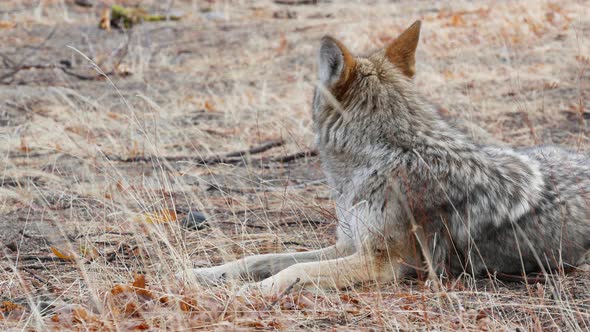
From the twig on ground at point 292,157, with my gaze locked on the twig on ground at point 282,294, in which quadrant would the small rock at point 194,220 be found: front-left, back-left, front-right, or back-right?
front-right

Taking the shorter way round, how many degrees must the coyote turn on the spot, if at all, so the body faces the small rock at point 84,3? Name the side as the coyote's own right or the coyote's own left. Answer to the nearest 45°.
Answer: approximately 45° to the coyote's own right

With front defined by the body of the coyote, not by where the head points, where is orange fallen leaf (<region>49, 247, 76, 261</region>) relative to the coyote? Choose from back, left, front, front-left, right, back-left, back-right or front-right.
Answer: front

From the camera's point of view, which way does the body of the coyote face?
to the viewer's left

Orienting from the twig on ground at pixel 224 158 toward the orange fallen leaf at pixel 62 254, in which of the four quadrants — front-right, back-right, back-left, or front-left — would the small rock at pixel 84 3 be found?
back-right

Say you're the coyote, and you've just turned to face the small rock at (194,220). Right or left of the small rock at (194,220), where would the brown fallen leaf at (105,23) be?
right

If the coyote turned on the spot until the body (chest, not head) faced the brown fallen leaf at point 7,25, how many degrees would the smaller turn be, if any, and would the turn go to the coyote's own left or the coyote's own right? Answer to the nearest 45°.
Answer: approximately 45° to the coyote's own right

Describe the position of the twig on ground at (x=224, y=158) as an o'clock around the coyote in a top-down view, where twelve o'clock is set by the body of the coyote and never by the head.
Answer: The twig on ground is roughly at 2 o'clock from the coyote.

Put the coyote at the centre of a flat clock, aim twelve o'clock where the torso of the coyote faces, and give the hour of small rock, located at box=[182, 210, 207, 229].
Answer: The small rock is roughly at 1 o'clock from the coyote.

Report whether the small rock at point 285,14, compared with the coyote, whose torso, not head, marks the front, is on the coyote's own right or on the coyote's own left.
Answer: on the coyote's own right

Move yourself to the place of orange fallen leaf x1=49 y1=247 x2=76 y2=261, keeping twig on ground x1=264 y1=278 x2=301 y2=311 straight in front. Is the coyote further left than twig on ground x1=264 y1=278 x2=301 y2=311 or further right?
left

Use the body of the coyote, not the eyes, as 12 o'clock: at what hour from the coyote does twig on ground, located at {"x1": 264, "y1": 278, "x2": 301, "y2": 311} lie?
The twig on ground is roughly at 10 o'clock from the coyote.
